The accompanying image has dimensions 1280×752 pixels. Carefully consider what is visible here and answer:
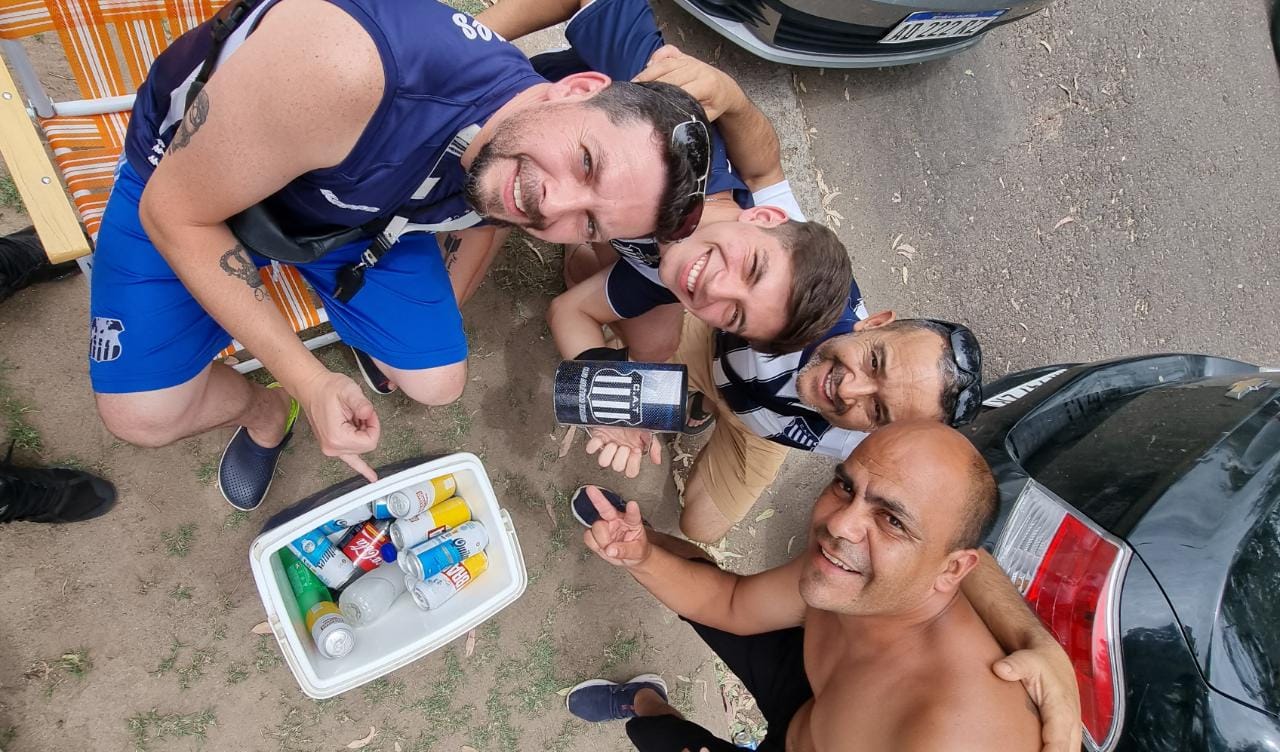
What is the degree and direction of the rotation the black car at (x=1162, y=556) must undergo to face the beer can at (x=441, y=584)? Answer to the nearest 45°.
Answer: approximately 135° to its right

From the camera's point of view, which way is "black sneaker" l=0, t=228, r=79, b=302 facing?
to the viewer's right

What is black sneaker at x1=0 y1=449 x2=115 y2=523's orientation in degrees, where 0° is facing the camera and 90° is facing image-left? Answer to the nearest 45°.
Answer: approximately 270°

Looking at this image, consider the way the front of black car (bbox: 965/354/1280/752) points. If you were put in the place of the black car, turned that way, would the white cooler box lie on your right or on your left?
on your right

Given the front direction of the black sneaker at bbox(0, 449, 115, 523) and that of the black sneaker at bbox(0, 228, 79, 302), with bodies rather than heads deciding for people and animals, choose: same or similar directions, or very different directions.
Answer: same or similar directions

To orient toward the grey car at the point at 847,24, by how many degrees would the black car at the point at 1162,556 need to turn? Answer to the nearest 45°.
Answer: approximately 180°

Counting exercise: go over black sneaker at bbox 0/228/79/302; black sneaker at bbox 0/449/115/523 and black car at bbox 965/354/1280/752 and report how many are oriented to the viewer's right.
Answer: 3

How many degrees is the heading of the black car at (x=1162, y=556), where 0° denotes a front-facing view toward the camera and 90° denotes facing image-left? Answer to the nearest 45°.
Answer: approximately 270°

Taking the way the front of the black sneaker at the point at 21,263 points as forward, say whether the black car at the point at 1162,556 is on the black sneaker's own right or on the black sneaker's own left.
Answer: on the black sneaker's own right

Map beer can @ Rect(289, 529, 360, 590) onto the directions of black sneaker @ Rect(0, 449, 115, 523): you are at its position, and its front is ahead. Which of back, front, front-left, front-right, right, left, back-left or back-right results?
front-right
